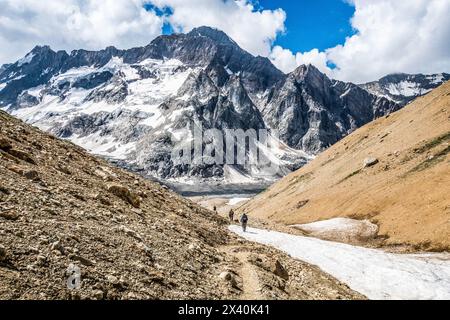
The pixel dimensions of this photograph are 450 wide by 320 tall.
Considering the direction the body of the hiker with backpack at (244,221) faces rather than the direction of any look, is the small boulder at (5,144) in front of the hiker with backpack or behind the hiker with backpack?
behind

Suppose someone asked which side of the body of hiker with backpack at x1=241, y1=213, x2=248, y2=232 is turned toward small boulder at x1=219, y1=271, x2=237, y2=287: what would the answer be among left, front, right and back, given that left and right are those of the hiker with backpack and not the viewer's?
back

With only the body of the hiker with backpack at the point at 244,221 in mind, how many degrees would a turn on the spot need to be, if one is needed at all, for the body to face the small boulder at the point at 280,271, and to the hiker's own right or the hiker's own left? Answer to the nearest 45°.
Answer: approximately 180°

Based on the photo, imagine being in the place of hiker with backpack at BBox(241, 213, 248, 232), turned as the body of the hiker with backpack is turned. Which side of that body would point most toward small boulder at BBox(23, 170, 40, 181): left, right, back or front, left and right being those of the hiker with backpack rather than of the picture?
back

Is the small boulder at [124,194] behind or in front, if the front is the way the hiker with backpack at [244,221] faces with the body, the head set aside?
behind

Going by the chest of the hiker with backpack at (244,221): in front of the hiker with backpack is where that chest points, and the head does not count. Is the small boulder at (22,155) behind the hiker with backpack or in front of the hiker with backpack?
behind

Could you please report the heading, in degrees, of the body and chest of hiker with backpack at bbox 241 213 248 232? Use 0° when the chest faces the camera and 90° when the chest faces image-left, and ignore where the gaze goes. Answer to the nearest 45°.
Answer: approximately 180°

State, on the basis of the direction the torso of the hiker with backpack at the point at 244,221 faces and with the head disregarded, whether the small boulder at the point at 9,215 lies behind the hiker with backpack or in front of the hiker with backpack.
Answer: behind

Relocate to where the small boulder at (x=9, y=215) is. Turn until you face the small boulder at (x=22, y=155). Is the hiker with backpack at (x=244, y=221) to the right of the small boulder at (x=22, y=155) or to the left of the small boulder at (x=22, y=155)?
right
